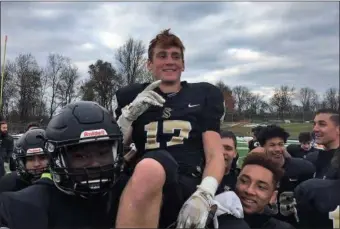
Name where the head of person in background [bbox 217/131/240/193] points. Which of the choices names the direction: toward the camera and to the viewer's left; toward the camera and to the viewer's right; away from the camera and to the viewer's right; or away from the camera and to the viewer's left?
toward the camera and to the viewer's left

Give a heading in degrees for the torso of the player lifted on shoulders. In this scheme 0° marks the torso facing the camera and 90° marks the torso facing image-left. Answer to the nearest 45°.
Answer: approximately 0°

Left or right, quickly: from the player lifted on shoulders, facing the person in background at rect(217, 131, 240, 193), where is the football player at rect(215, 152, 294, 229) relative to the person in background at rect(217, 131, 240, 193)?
right

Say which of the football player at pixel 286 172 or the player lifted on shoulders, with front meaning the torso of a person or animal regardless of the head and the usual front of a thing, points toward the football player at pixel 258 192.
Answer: the football player at pixel 286 172

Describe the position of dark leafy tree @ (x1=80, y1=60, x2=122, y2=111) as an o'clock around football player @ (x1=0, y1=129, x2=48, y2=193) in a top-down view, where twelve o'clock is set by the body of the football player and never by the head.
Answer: The dark leafy tree is roughly at 8 o'clock from the football player.

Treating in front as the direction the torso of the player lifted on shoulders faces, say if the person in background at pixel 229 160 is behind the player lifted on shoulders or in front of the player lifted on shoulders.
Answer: behind

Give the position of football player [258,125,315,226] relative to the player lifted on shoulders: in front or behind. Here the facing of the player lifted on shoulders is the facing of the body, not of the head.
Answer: behind

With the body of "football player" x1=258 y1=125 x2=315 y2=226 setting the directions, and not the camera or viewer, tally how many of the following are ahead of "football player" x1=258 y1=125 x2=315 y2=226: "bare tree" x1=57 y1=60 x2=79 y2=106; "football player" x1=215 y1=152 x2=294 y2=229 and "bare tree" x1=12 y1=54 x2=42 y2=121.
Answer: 1

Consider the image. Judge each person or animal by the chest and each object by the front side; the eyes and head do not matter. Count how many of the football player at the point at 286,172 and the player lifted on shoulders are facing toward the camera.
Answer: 2

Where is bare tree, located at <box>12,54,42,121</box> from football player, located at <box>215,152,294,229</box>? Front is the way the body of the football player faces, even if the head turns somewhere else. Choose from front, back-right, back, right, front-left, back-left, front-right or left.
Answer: right
